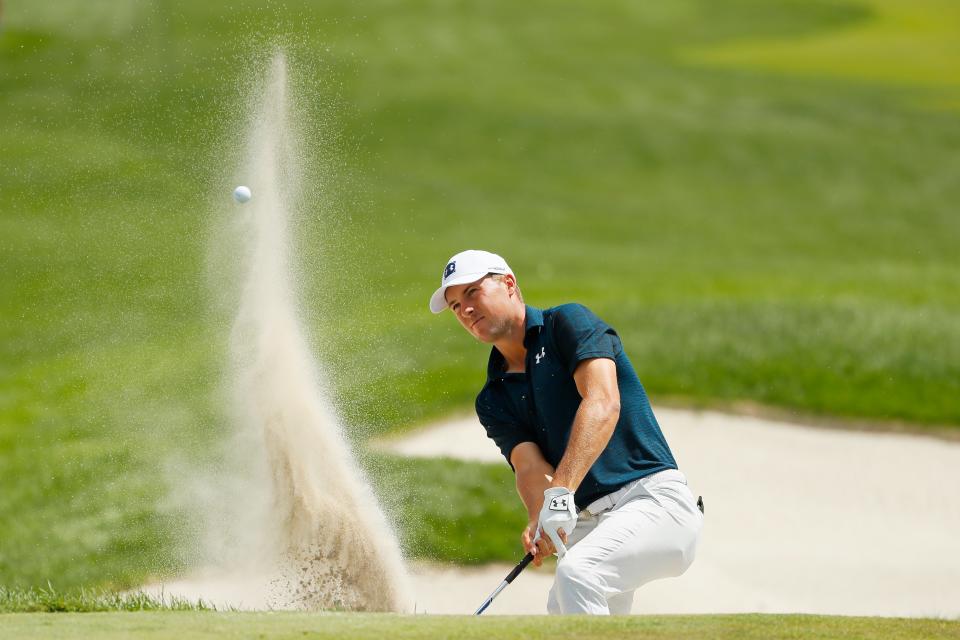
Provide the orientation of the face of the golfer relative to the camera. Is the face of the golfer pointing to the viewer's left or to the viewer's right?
to the viewer's left

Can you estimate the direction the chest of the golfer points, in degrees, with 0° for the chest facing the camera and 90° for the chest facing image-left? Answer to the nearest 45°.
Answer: approximately 45°

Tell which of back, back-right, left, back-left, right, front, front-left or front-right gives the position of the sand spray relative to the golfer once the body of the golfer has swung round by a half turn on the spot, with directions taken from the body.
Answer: left
